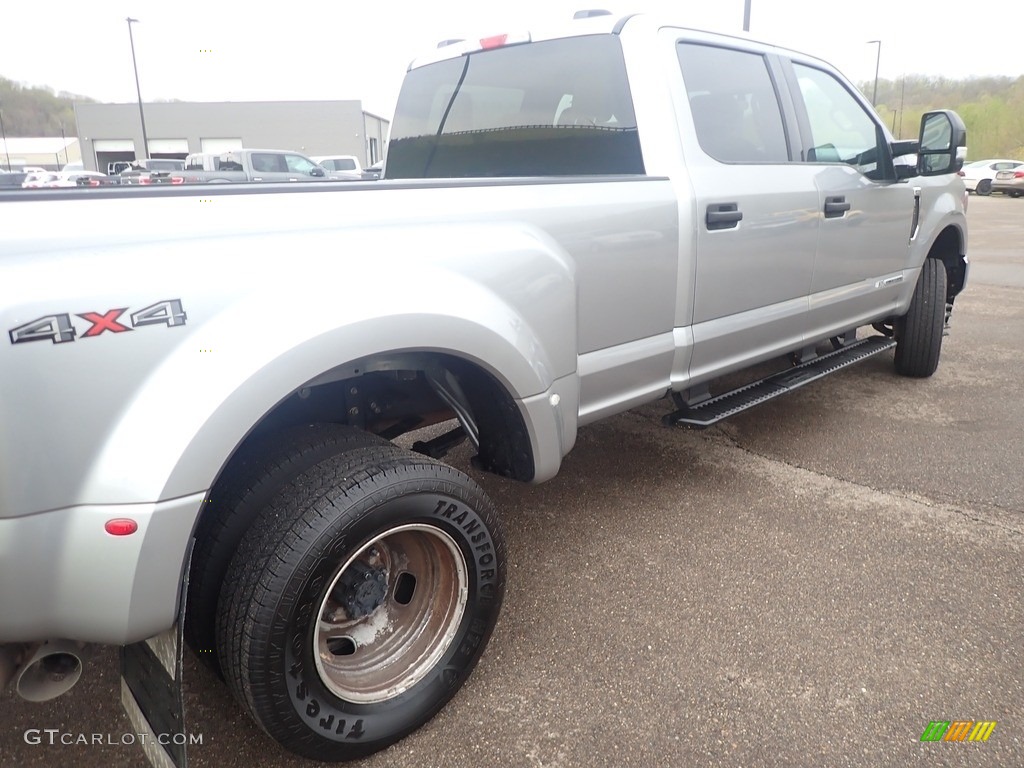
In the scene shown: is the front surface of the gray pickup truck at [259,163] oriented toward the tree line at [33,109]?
no

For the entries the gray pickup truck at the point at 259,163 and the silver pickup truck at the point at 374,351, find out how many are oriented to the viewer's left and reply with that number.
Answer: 0

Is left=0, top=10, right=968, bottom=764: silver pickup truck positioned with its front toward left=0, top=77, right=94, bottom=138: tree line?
no

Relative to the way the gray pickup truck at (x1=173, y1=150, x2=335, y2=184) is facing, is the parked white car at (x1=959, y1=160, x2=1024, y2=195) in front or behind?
in front

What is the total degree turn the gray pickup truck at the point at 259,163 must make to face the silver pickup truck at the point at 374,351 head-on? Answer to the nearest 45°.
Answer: approximately 90° to its right

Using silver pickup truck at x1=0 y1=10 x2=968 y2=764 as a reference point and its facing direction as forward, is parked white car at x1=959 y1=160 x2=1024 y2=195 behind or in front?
in front

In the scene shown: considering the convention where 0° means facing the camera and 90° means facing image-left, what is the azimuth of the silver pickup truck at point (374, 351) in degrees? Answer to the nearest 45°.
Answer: approximately 225°

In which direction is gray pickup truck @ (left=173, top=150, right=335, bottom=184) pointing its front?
to the viewer's right

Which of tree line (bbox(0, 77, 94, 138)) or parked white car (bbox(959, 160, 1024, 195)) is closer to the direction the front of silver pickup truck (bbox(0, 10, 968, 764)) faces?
the parked white car

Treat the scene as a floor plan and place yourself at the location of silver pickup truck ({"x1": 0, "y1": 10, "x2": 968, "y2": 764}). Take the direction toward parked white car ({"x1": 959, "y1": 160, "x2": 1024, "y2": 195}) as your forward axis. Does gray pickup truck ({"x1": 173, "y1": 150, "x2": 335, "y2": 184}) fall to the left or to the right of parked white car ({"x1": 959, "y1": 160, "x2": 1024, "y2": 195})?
left

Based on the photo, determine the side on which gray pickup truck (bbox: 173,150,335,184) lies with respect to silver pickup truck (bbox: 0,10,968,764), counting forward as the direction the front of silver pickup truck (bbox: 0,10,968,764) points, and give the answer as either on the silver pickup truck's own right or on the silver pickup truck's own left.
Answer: on the silver pickup truck's own left
